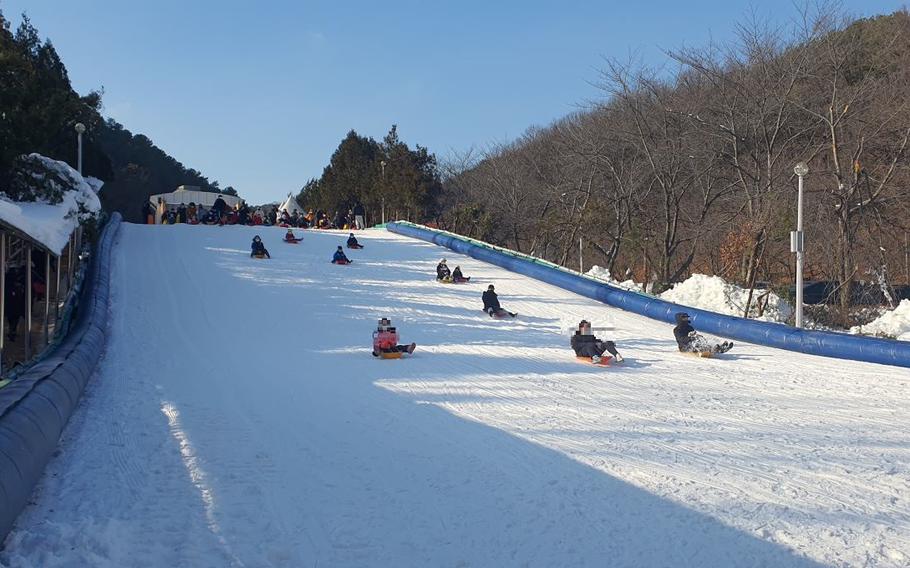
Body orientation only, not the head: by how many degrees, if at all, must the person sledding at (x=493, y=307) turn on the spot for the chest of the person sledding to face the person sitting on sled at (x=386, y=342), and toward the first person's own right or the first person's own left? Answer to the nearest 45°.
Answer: approximately 45° to the first person's own right

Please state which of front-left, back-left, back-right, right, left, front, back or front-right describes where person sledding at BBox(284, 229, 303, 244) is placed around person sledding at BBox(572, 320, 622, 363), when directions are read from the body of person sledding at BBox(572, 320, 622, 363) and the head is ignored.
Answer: back

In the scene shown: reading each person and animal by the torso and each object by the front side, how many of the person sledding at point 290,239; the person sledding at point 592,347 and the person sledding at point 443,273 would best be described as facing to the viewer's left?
0

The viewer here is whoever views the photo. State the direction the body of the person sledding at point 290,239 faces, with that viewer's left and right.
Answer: facing the viewer and to the right of the viewer

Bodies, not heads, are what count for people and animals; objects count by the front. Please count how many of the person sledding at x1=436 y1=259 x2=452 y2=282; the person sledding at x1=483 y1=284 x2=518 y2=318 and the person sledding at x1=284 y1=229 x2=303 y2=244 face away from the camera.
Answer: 0

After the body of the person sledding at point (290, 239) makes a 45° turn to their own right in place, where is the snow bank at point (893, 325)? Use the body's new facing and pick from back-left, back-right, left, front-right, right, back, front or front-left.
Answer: front-left

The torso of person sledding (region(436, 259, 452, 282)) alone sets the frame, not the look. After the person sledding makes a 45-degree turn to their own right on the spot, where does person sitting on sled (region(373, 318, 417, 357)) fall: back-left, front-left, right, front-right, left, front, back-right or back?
front

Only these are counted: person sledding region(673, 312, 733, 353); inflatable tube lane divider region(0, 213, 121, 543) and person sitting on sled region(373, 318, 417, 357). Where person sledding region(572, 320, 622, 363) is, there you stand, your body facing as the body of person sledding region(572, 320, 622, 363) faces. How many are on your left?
1

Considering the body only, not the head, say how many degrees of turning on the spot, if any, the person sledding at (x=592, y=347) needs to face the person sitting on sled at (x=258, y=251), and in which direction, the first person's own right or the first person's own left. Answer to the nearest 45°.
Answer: approximately 180°

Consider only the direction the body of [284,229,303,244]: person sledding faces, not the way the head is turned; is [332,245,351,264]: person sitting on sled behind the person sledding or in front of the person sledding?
in front

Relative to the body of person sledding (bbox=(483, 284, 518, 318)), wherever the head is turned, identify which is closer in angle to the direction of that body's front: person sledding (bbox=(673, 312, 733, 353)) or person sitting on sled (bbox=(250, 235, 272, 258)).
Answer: the person sledding

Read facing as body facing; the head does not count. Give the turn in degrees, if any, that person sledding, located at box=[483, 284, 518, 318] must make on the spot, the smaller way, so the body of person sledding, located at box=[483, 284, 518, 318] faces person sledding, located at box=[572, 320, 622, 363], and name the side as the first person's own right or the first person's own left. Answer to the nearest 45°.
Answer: approximately 45° to the first person's own right
